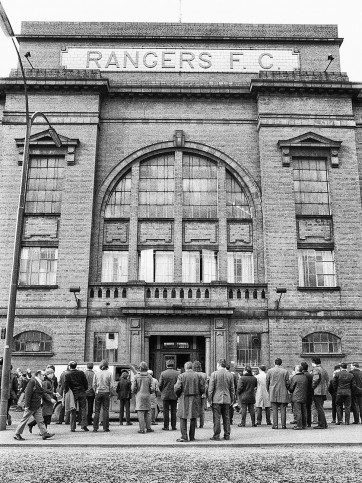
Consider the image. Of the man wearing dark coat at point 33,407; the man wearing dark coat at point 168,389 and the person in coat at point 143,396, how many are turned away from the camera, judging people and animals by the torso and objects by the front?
2

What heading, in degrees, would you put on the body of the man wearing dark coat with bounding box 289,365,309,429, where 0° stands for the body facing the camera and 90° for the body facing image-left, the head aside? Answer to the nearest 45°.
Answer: approximately 135°

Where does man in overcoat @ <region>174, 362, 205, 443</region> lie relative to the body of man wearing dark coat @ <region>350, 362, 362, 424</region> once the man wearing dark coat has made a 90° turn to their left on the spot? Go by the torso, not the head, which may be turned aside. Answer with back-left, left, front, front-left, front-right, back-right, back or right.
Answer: front

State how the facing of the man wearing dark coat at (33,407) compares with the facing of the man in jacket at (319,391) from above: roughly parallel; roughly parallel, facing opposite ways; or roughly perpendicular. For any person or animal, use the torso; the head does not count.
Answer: roughly perpendicular

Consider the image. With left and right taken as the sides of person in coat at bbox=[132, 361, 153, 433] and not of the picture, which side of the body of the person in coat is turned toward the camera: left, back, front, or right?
back

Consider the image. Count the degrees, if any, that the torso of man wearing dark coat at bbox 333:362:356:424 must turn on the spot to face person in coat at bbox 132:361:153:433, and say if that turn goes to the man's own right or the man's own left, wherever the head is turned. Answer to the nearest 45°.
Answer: approximately 135° to the man's own left

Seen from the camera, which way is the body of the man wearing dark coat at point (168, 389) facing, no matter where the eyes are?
away from the camera

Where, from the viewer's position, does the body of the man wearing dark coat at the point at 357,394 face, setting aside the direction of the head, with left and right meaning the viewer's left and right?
facing away from the viewer and to the left of the viewer
